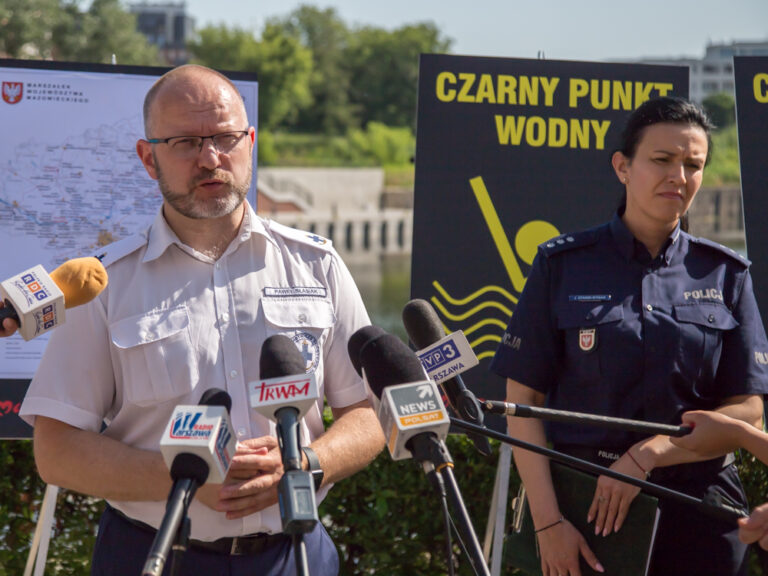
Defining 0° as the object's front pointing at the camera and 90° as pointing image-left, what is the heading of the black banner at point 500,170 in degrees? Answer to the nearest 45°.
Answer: approximately 0°

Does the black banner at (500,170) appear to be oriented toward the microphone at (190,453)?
yes

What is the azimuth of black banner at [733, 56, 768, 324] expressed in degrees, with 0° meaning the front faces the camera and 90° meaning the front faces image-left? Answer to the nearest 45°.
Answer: approximately 0°

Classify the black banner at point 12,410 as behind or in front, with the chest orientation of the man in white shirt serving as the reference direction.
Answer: behind

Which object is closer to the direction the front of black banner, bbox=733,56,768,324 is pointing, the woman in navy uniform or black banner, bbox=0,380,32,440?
the woman in navy uniform

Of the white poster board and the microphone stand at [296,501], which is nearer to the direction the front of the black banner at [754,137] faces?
the microphone stand

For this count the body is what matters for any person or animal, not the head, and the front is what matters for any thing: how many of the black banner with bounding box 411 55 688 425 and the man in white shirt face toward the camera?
2
